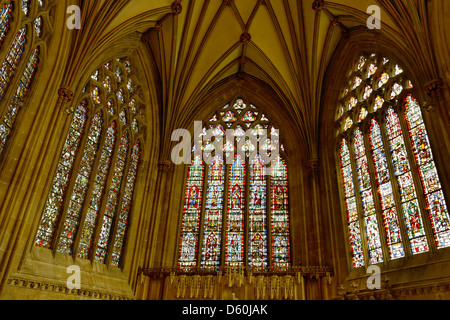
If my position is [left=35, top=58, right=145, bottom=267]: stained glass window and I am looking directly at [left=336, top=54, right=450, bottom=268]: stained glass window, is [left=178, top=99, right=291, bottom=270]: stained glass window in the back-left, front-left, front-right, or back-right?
front-left

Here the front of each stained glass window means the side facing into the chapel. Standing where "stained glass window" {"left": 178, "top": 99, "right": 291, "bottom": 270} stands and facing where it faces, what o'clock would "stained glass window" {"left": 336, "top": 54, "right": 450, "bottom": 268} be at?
"stained glass window" {"left": 336, "top": 54, "right": 450, "bottom": 268} is roughly at 10 o'clock from "stained glass window" {"left": 178, "top": 99, "right": 291, "bottom": 270}.

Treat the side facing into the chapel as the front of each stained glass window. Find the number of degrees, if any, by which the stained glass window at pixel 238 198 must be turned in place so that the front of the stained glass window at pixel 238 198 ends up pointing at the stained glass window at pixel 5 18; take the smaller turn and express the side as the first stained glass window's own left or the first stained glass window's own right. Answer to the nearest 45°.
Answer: approximately 45° to the first stained glass window's own right

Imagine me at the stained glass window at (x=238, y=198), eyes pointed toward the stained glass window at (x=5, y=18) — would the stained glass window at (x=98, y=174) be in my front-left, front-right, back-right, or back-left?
front-right

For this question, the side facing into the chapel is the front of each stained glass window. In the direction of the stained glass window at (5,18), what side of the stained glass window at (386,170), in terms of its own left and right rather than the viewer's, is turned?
front

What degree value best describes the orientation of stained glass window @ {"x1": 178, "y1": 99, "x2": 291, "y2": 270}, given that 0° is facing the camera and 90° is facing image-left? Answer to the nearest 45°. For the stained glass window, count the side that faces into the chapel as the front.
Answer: approximately 0°

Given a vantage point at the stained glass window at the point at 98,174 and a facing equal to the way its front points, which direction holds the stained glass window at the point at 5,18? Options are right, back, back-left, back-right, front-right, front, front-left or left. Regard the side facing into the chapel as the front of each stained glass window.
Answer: right

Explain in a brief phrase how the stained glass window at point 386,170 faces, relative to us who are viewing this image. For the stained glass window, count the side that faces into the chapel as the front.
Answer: facing the viewer and to the left of the viewer

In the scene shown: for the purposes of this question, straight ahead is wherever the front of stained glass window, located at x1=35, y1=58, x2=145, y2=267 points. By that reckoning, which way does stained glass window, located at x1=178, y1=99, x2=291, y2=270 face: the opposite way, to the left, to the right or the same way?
to the right

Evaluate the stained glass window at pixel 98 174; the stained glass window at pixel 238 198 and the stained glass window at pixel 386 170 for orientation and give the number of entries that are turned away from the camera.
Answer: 0

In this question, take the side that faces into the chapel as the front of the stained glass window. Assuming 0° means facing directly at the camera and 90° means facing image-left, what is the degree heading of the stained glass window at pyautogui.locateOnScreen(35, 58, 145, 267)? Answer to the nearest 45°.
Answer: approximately 315°

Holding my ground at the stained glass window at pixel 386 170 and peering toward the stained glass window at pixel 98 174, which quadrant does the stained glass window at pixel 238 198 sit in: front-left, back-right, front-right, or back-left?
front-right

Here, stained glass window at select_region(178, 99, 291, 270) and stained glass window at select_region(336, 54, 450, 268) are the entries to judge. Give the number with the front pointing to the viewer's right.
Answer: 0

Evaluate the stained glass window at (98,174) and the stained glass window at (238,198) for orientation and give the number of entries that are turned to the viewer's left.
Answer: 0
